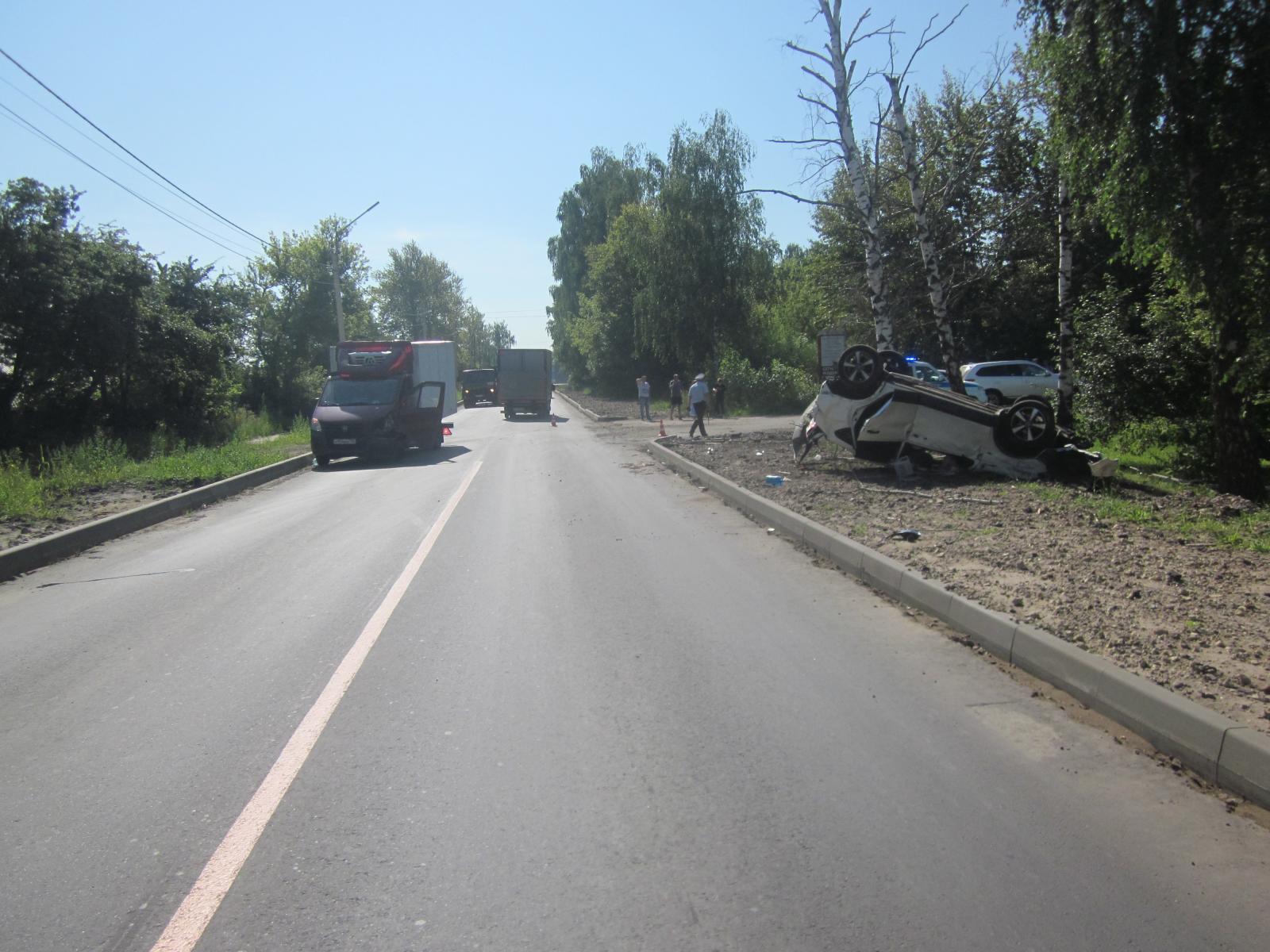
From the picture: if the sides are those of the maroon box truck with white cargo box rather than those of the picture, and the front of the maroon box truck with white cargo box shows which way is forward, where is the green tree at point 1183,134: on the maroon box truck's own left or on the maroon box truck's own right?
on the maroon box truck's own left

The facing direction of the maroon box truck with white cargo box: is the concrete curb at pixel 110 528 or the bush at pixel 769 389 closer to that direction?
the concrete curb

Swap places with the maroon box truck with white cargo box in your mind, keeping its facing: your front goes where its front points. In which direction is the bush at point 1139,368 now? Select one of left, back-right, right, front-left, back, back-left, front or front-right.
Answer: left

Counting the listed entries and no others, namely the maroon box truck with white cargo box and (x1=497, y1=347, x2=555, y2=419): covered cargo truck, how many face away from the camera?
1

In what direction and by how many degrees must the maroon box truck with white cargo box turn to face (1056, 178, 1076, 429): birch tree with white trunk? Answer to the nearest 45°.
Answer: approximately 90° to its left

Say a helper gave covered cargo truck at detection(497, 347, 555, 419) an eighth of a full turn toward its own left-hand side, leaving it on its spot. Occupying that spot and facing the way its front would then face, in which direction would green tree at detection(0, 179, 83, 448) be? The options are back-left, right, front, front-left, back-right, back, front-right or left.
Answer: left

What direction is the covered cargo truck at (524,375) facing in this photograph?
away from the camera

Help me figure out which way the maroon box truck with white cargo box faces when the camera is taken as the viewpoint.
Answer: facing the viewer and to the left of the viewer

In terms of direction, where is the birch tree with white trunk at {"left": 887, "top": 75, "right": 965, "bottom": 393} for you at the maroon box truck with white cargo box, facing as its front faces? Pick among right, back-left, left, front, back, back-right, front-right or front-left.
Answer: left

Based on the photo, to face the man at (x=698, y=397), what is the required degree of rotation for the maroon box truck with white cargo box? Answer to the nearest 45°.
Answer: approximately 135° to its left

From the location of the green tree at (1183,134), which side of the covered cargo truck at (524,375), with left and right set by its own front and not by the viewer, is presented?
back

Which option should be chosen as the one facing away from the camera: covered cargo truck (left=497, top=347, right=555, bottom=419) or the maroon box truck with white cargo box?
the covered cargo truck

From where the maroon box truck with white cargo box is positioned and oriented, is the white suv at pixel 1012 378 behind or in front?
behind
